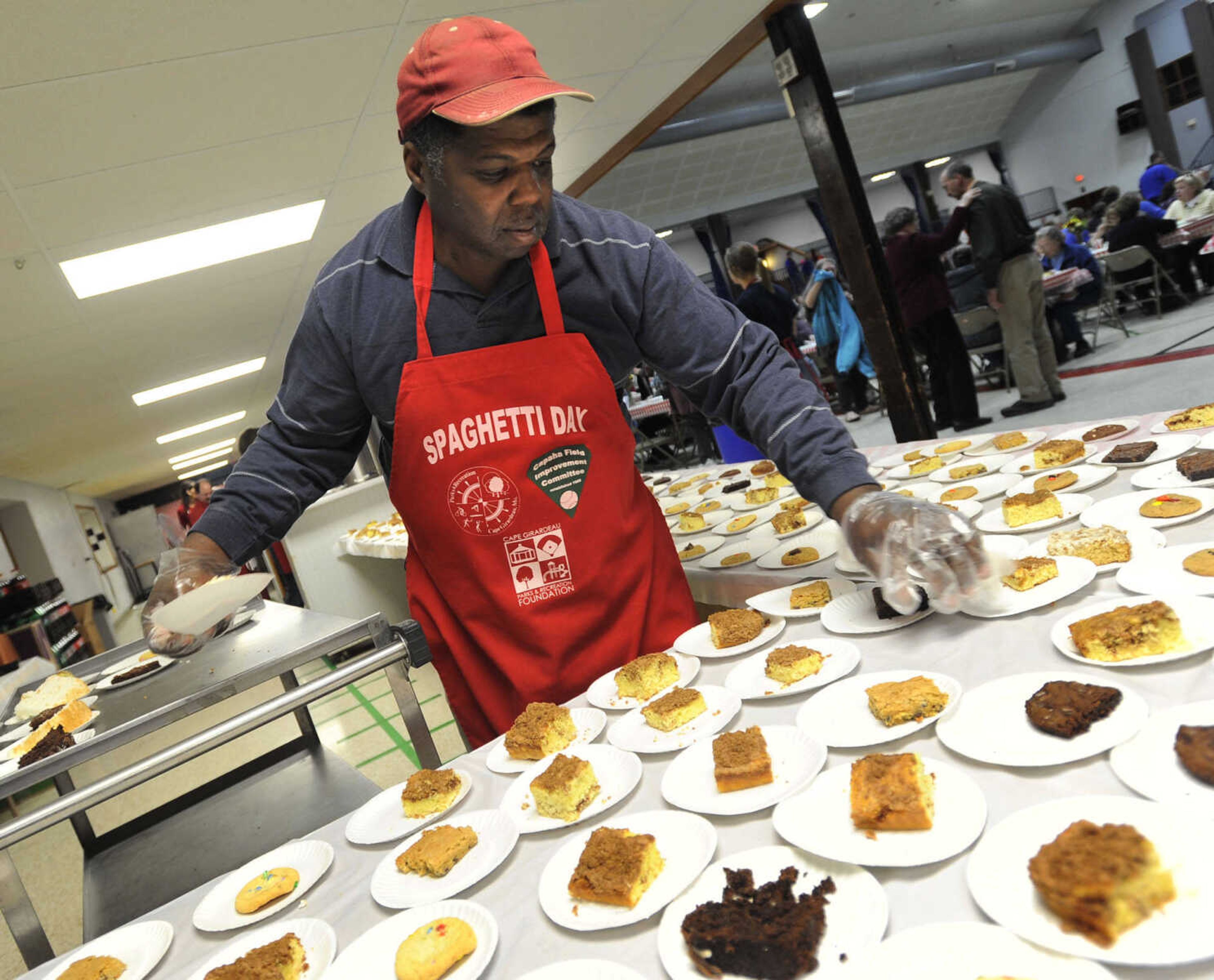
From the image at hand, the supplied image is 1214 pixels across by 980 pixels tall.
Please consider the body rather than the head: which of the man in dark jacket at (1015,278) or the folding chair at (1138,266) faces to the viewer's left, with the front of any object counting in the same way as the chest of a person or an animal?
the man in dark jacket

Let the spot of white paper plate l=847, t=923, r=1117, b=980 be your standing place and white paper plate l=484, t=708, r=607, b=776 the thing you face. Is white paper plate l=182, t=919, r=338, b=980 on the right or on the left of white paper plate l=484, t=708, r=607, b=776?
left

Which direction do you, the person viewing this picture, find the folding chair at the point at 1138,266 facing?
facing away from the viewer and to the right of the viewer

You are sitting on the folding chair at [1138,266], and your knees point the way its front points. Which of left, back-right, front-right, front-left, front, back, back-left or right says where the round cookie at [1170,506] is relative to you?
back-right

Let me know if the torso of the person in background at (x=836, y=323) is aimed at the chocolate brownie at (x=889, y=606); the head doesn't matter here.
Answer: yes

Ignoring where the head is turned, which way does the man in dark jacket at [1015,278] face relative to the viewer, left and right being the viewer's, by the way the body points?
facing to the left of the viewer

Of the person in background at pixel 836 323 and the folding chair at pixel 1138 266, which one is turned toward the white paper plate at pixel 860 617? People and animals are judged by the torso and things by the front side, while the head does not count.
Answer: the person in background

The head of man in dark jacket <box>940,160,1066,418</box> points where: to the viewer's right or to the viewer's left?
to the viewer's left

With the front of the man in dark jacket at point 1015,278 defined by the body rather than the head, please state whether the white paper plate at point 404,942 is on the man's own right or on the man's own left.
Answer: on the man's own left

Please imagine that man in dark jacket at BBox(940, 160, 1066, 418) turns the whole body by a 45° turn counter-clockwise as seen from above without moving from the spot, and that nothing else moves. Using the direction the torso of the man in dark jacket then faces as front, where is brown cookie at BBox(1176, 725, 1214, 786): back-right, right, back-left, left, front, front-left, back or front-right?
front-left

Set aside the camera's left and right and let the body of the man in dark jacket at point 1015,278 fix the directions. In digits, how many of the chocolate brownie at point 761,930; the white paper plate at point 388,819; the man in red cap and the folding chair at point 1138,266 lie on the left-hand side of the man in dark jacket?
3

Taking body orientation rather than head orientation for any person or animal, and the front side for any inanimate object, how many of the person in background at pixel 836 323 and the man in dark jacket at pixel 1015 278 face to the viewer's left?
1

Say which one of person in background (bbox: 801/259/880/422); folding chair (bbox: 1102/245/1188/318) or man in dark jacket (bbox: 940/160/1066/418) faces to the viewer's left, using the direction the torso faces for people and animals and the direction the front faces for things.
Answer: the man in dark jacket

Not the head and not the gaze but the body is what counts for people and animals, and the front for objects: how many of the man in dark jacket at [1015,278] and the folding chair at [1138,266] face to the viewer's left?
1

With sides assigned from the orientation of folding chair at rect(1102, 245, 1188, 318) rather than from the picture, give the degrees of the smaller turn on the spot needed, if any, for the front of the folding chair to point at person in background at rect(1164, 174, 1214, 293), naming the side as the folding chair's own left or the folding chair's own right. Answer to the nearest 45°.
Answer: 0° — it already faces them
